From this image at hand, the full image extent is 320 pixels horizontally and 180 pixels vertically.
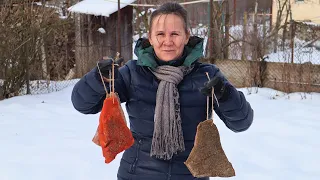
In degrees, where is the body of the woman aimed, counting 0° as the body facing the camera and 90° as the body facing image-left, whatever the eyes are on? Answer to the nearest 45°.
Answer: approximately 0°

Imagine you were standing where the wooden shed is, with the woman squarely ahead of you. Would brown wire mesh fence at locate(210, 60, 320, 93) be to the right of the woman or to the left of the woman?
left

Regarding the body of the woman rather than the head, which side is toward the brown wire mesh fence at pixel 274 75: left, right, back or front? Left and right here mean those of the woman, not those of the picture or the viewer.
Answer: back

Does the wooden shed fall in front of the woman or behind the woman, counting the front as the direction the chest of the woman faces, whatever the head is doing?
behind
